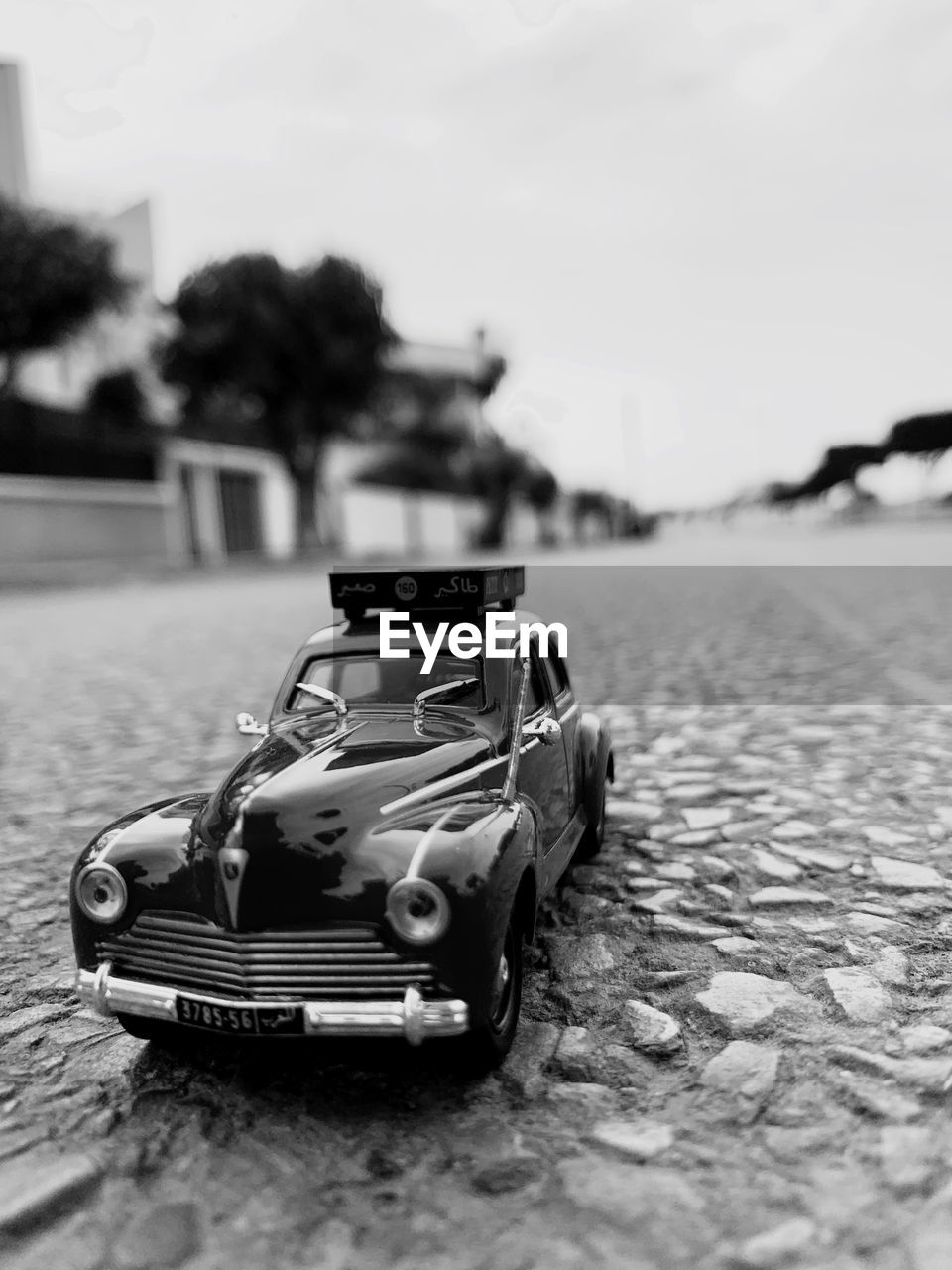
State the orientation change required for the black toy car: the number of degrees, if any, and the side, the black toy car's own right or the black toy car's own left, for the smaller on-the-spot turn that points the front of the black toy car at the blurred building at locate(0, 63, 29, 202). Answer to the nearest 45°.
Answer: approximately 135° to the black toy car's own right

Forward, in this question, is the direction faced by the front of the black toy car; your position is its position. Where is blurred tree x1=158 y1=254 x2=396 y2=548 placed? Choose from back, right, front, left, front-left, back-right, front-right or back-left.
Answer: back-right

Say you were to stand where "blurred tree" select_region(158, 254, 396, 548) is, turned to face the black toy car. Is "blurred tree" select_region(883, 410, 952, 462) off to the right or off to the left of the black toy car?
left

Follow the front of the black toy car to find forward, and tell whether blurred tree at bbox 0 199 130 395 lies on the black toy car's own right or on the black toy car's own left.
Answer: on the black toy car's own right

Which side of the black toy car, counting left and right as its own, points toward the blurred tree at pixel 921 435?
back

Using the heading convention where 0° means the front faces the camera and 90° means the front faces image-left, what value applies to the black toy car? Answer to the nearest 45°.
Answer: approximately 45°

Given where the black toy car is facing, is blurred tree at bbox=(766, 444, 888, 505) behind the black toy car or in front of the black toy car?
behind

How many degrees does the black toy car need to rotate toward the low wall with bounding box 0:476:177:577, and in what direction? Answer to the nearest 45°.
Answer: approximately 135° to its right

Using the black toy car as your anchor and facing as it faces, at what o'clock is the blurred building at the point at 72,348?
The blurred building is roughly at 4 o'clock from the black toy car.
